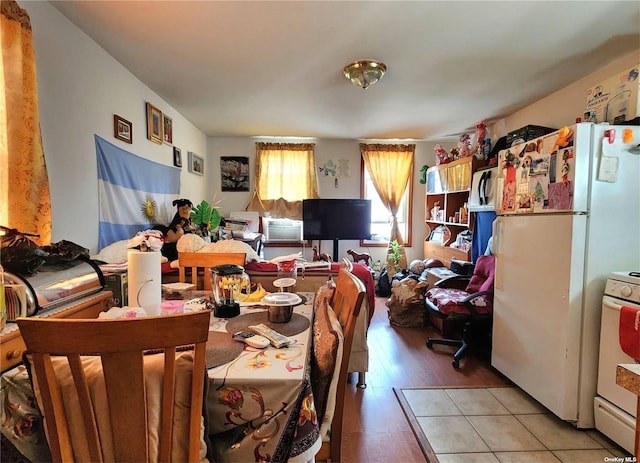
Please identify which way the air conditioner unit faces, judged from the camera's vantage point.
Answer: facing the viewer

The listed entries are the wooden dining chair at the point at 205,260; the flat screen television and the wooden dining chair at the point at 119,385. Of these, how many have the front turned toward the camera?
2

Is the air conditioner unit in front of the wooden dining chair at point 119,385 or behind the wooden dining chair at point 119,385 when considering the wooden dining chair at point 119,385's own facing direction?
in front

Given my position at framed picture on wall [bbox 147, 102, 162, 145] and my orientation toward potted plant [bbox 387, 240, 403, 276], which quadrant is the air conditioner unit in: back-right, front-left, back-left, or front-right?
front-left

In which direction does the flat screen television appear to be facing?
toward the camera

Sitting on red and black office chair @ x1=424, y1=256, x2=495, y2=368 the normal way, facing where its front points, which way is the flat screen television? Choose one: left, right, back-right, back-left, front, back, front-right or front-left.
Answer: right

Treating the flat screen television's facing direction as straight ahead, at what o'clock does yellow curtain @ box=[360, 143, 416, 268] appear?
The yellow curtain is roughly at 8 o'clock from the flat screen television.

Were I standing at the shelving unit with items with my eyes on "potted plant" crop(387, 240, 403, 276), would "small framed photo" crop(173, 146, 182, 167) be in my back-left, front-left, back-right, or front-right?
front-left

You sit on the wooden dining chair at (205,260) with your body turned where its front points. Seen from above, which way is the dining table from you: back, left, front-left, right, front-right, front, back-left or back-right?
front

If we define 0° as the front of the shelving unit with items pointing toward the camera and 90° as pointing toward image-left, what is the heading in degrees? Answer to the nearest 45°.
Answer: approximately 45°

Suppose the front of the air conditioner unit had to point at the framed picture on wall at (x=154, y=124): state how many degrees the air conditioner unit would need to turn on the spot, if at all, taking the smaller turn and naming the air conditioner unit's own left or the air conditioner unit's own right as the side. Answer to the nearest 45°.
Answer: approximately 45° to the air conditioner unit's own right

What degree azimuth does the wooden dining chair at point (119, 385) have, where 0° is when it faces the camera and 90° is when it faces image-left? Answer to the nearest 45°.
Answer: approximately 180°
